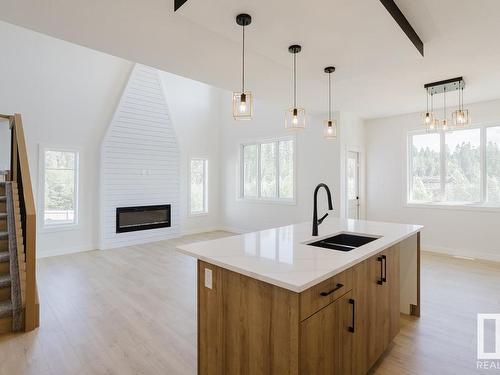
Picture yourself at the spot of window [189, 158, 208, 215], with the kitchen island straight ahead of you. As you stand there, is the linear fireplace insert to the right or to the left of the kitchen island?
right

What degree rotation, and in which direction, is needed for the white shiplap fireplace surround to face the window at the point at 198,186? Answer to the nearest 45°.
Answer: approximately 90° to its left

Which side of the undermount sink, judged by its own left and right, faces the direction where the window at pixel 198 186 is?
back
